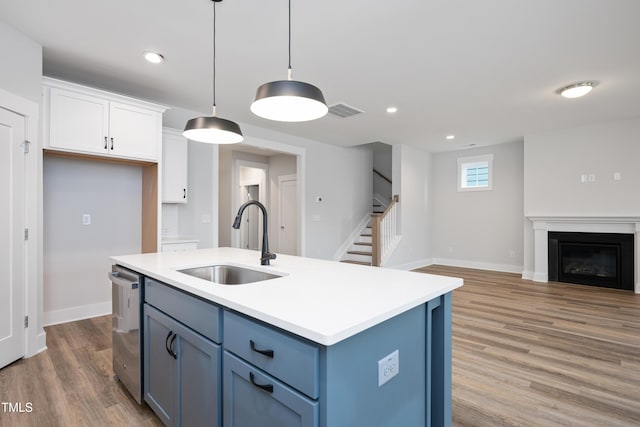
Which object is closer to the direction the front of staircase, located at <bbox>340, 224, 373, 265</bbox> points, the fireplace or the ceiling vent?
the ceiling vent

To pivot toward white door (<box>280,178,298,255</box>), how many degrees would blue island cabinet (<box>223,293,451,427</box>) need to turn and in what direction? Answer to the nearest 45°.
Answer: approximately 135° to its right

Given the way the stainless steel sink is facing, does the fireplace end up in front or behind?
behind

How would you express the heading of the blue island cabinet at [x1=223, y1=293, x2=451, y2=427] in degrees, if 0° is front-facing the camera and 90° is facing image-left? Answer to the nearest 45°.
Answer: approximately 45°

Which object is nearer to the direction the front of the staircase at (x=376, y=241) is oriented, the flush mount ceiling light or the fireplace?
the flush mount ceiling light

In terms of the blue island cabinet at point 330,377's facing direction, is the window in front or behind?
behind

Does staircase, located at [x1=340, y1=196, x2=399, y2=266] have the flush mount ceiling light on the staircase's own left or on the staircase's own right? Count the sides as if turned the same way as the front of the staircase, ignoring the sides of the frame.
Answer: on the staircase's own left

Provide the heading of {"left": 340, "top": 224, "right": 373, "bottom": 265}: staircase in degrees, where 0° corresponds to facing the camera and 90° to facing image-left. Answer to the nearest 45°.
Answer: approximately 45°

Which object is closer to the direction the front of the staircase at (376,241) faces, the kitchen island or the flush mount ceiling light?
the kitchen island

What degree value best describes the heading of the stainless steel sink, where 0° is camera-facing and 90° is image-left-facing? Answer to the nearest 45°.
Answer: approximately 45°
